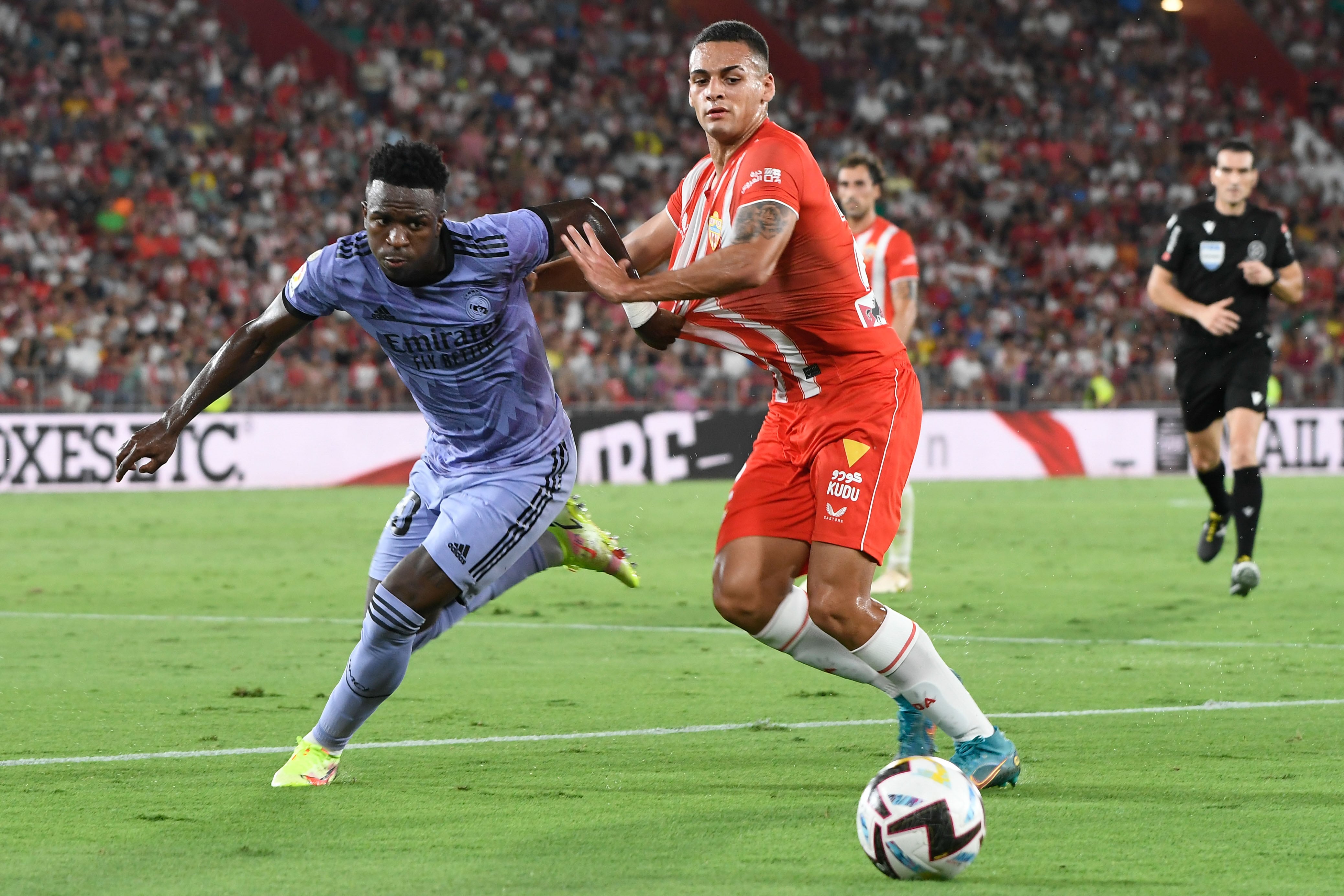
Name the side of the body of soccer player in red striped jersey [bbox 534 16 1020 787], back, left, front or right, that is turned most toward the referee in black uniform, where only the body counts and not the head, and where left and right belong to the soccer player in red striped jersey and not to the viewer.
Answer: back

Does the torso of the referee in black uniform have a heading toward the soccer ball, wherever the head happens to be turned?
yes

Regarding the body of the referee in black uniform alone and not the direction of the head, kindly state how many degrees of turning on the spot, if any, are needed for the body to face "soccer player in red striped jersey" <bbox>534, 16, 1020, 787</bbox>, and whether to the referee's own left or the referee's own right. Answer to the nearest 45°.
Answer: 0° — they already face them

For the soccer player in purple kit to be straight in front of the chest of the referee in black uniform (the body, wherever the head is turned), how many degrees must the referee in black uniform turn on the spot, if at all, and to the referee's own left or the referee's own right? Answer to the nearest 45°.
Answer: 0° — they already face them

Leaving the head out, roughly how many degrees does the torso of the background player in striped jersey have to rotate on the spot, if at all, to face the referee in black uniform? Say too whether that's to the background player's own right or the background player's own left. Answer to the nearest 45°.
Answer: approximately 135° to the background player's own left

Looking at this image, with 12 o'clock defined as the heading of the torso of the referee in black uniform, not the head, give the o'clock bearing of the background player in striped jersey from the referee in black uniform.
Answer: The background player in striped jersey is roughly at 2 o'clock from the referee in black uniform.

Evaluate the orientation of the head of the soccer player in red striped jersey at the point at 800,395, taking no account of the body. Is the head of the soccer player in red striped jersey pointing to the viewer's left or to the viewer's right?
to the viewer's left

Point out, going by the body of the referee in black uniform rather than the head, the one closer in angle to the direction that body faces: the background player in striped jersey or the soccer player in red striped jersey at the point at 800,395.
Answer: the soccer player in red striped jersey
